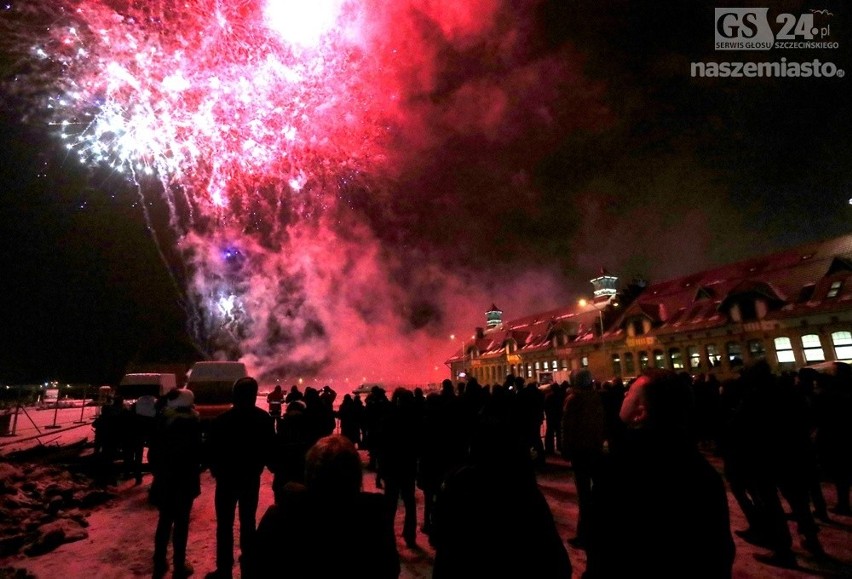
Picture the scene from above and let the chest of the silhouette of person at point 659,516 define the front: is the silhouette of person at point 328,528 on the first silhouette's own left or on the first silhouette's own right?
on the first silhouette's own left

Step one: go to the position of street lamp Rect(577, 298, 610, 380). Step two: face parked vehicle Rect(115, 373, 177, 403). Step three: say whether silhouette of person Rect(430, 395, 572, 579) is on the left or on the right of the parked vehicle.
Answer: left

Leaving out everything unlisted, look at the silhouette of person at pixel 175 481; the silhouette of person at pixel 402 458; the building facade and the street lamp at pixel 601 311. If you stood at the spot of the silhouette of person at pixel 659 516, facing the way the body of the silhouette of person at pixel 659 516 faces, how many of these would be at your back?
0

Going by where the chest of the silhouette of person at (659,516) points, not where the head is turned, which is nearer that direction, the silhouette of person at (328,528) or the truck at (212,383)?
the truck

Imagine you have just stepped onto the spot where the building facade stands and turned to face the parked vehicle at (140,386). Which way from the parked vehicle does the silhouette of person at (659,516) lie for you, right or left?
left

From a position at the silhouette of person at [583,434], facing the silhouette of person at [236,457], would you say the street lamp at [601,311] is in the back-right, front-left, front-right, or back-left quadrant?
back-right

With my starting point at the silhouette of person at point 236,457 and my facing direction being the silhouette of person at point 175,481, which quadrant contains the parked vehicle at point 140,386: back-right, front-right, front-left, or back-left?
front-right

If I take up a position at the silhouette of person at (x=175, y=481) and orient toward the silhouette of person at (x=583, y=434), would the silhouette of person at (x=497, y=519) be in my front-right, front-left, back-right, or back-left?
front-right

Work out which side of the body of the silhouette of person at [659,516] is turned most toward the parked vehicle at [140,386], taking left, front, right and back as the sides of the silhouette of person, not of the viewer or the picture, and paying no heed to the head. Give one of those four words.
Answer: front

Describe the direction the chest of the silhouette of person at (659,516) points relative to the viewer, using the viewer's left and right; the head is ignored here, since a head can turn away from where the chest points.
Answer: facing away from the viewer and to the left of the viewer

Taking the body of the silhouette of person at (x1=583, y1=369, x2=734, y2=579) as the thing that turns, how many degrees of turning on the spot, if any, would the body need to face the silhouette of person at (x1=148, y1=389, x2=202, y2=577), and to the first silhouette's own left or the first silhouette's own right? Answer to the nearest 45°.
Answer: approximately 45° to the first silhouette's own left

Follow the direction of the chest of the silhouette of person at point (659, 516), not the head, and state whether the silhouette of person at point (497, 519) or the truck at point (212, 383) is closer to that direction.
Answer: the truck

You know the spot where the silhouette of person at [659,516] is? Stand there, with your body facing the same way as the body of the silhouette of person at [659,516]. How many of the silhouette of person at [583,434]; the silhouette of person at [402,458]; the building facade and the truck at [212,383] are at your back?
0

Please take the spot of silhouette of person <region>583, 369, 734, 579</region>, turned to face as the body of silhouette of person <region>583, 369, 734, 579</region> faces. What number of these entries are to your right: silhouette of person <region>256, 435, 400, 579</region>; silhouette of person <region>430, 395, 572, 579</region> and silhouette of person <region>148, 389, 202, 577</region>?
0

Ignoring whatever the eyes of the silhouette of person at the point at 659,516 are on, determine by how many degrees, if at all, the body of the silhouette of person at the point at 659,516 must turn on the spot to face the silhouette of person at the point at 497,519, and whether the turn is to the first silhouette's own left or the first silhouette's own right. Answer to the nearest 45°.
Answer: approximately 45° to the first silhouette's own left

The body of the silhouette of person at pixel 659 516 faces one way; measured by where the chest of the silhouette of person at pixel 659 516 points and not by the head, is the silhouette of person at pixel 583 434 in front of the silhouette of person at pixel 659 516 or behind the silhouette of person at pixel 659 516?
in front

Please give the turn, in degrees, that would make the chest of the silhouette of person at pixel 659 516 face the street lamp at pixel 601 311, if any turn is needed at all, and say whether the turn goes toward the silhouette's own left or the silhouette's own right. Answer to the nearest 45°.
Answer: approximately 45° to the silhouette's own right

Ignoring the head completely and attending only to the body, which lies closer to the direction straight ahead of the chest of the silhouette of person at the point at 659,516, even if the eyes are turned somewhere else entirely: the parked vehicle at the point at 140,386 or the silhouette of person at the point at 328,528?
the parked vehicle

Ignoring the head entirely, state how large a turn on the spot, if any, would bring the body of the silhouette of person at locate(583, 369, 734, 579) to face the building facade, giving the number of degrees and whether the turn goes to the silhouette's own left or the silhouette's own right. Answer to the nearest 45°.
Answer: approximately 45° to the silhouette's own right
